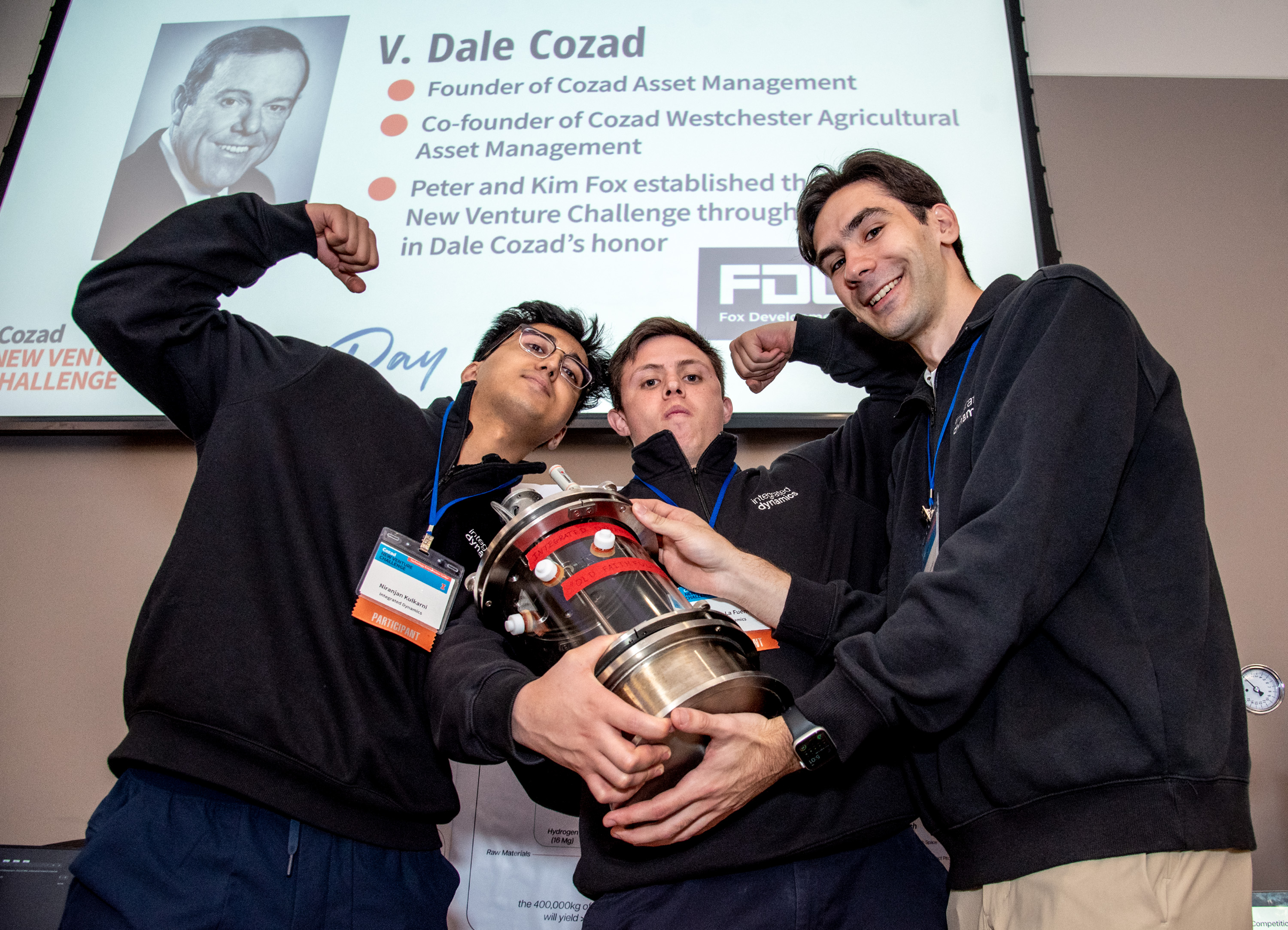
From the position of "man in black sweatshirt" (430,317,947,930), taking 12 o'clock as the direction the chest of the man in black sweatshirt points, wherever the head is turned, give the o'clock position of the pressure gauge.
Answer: The pressure gauge is roughly at 8 o'clock from the man in black sweatshirt.

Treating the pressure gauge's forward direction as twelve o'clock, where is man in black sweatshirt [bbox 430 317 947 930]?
The man in black sweatshirt is roughly at 1 o'clock from the pressure gauge.

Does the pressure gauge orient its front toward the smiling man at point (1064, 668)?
yes

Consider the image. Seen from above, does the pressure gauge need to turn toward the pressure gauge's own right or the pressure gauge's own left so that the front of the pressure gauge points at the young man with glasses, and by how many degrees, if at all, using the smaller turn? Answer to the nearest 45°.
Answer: approximately 45° to the pressure gauge's own right

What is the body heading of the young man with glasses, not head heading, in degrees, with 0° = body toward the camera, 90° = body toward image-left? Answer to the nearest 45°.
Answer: approximately 315°

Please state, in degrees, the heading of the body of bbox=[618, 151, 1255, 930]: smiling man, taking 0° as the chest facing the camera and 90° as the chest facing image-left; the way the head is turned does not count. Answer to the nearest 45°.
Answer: approximately 45°

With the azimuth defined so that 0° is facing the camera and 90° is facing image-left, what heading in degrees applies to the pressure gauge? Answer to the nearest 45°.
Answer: approximately 0°

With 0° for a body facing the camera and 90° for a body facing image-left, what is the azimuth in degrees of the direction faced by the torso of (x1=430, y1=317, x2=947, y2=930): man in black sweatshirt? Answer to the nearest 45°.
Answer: approximately 0°

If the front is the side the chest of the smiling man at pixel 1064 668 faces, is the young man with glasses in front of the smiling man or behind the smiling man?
in front
